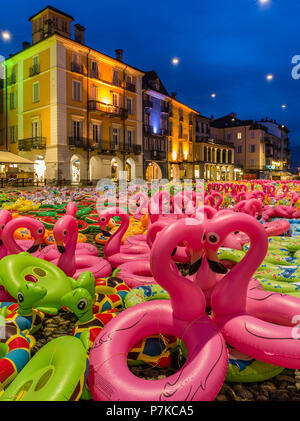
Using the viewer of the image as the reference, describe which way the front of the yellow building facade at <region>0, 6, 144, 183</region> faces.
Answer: facing the viewer and to the right of the viewer

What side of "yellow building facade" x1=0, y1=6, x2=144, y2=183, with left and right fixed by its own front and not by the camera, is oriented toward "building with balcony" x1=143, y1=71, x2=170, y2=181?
left

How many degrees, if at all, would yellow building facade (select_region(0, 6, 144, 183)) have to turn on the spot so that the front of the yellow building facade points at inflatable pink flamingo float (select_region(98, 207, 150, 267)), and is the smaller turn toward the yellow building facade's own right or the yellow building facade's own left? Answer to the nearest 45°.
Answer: approximately 45° to the yellow building facade's own right

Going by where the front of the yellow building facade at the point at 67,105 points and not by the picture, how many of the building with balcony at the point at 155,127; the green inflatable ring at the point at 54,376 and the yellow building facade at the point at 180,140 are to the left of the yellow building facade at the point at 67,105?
2

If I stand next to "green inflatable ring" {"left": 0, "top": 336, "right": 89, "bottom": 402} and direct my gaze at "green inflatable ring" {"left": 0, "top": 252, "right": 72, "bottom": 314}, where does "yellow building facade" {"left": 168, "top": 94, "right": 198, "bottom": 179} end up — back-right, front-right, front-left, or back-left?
front-right

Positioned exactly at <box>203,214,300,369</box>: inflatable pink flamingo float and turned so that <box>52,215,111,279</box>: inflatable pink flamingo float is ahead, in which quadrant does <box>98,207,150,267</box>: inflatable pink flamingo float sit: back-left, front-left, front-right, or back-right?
front-right

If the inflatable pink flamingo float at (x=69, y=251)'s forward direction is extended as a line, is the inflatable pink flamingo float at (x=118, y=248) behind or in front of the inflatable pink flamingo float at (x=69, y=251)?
behind

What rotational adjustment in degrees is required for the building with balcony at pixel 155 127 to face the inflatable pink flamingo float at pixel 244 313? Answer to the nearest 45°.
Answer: approximately 45° to its right

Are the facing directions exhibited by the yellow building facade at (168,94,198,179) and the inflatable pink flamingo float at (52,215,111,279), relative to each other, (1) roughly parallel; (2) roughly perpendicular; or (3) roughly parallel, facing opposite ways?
roughly perpendicular
